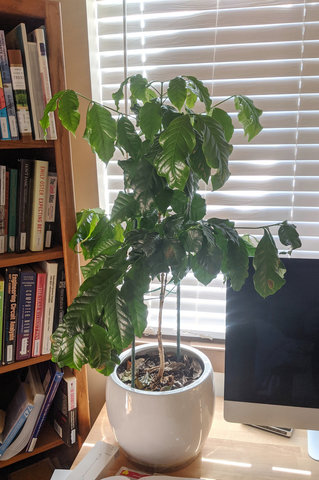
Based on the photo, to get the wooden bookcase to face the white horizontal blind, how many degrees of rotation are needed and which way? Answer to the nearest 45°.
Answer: approximately 45° to its left

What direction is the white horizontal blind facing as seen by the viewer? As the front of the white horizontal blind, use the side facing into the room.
toward the camera

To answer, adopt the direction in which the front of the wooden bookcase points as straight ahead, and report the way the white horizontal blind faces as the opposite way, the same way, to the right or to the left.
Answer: to the right

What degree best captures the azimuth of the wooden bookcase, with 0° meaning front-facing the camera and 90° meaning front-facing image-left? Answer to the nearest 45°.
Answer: approximately 315°

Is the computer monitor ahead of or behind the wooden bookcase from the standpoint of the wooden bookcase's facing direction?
ahead

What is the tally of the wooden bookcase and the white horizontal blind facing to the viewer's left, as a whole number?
0

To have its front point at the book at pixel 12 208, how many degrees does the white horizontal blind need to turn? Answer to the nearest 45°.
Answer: approximately 45° to its right
